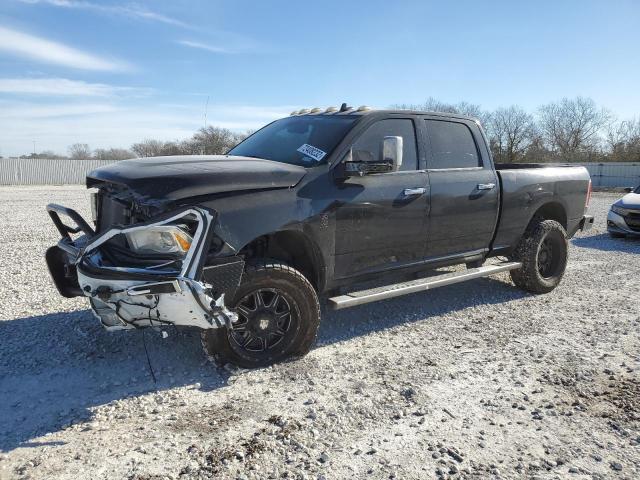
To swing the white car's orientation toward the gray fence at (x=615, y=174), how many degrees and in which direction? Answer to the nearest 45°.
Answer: approximately 135° to its right

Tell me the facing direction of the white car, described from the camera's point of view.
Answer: facing the viewer and to the left of the viewer

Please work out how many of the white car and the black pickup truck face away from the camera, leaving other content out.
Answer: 0

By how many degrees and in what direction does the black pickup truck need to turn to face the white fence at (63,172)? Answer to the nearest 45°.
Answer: approximately 90° to its right

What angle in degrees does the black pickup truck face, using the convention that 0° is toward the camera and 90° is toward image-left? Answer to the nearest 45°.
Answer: approximately 45°

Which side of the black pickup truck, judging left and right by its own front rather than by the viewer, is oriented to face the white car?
back
